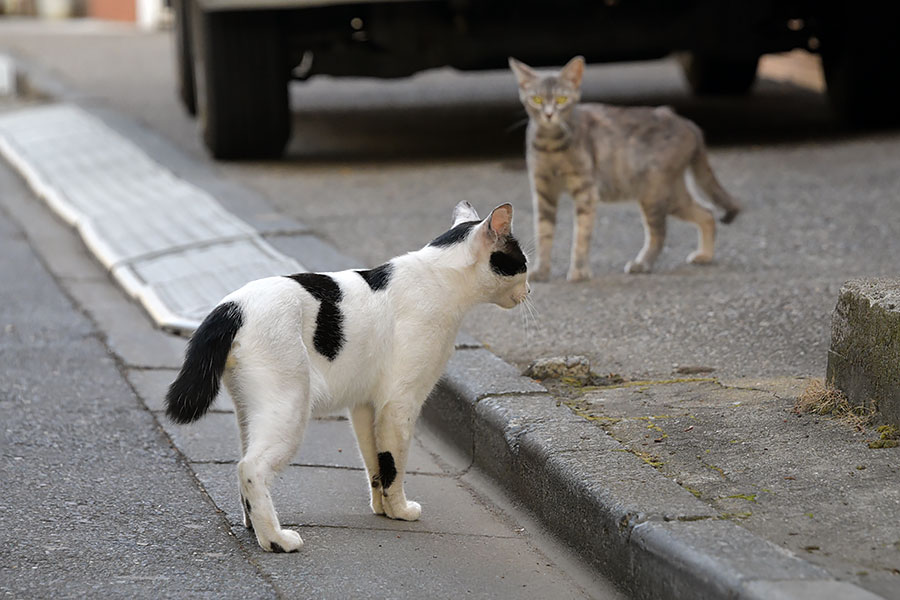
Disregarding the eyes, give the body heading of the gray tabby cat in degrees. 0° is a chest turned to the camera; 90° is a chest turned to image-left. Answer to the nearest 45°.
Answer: approximately 45°

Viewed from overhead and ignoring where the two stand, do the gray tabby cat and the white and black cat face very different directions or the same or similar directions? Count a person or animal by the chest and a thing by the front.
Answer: very different directions

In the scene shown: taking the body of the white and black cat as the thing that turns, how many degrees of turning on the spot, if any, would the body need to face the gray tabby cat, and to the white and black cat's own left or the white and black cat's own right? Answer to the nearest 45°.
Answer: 0° — it already faces it

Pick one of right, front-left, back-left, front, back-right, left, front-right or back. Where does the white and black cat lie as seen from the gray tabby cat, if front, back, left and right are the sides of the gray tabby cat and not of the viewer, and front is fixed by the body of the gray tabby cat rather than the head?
front-left

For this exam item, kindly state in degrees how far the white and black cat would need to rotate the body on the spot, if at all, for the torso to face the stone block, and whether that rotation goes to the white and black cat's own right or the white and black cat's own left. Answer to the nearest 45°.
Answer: approximately 45° to the white and black cat's own right

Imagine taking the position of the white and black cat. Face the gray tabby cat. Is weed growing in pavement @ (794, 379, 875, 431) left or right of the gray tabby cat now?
right

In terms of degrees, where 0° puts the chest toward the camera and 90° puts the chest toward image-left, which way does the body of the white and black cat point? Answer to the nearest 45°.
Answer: approximately 225°
